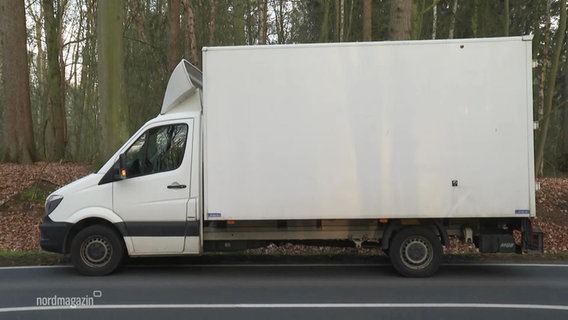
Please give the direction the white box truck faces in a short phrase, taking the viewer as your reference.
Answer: facing to the left of the viewer
